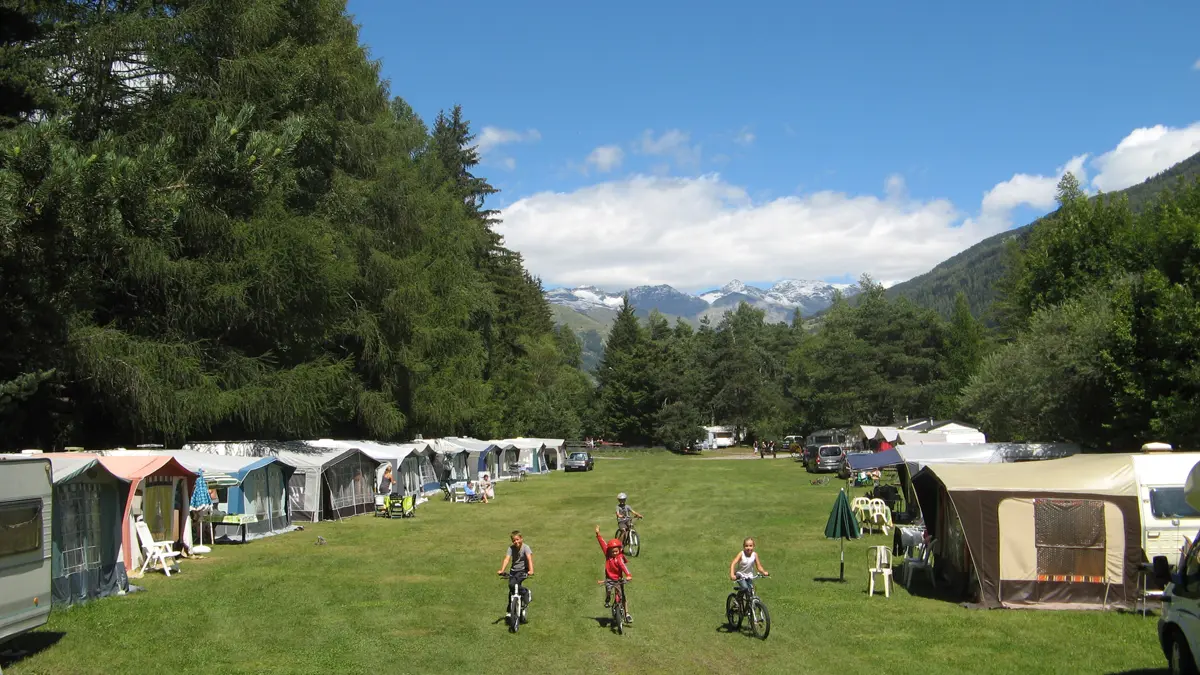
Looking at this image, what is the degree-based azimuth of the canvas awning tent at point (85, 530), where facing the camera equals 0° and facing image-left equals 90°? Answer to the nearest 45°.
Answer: approximately 315°

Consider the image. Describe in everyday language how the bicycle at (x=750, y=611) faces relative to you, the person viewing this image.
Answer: facing the viewer and to the right of the viewer

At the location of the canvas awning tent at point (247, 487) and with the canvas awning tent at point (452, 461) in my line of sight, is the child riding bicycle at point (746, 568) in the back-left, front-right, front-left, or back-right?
back-right

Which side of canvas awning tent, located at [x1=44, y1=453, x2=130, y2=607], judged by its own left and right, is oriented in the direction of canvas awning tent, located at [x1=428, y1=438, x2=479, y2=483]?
left

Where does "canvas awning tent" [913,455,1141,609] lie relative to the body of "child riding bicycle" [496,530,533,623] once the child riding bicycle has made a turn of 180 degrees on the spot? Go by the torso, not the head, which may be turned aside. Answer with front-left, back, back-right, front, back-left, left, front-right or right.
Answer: right

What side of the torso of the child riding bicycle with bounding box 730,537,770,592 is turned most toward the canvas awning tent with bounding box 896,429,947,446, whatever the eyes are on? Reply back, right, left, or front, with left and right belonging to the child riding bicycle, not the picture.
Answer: back

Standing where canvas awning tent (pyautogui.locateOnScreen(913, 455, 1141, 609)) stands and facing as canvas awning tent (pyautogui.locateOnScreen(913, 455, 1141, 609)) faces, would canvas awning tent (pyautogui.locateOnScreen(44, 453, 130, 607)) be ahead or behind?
ahead

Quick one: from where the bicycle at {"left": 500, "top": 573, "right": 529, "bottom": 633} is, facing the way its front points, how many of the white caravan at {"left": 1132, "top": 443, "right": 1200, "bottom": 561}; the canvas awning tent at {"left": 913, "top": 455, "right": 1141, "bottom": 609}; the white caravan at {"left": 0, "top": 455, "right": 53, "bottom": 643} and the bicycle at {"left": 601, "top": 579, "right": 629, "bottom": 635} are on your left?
3

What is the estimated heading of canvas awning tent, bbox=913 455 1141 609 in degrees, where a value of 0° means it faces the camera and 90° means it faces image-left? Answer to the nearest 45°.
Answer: approximately 90°

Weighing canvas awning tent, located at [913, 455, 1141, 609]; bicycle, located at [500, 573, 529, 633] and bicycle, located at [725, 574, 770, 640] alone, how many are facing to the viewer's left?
1

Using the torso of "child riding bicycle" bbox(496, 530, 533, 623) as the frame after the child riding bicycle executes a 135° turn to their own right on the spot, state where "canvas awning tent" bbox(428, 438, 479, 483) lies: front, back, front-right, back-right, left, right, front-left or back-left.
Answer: front-right
